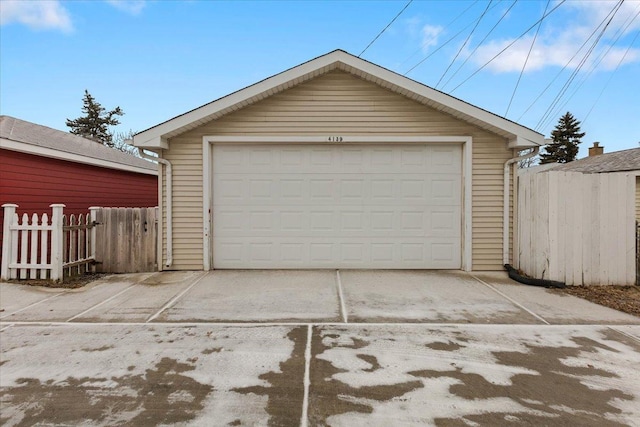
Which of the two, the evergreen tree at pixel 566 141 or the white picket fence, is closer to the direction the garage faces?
the white picket fence

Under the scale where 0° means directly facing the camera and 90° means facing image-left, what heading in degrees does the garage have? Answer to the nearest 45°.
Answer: approximately 0°

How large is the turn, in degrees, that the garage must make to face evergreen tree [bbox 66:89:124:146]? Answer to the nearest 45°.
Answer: approximately 135° to its right

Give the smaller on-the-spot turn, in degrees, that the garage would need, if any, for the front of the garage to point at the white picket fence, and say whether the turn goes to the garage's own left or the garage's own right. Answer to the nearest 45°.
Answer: approximately 90° to the garage's own right

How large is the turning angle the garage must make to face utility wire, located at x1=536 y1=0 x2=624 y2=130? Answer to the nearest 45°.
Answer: approximately 135° to its left

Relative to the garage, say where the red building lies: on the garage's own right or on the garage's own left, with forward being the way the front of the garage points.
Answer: on the garage's own right

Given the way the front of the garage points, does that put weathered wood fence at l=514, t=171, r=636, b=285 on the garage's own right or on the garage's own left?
on the garage's own left

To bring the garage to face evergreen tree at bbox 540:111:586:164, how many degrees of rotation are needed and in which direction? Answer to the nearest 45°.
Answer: approximately 135° to its left

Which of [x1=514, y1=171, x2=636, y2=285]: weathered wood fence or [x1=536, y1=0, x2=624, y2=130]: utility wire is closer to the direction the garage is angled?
the weathered wood fence
